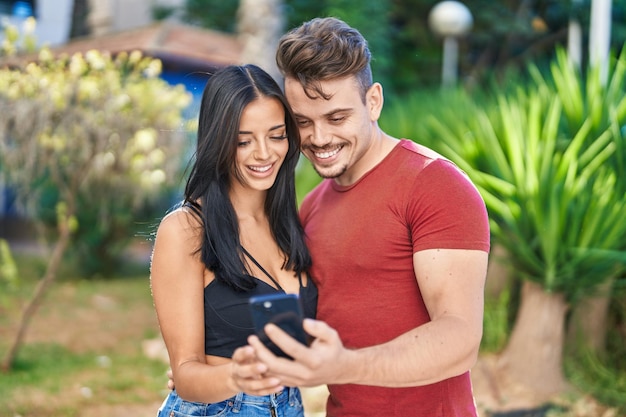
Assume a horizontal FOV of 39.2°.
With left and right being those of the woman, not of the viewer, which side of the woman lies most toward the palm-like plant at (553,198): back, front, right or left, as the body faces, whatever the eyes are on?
left

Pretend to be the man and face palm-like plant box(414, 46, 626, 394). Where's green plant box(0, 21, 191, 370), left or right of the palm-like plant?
left

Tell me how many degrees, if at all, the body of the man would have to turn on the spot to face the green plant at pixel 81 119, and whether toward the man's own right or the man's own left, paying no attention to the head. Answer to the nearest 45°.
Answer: approximately 90° to the man's own right

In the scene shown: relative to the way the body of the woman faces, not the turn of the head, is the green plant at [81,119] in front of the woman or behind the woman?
behind
